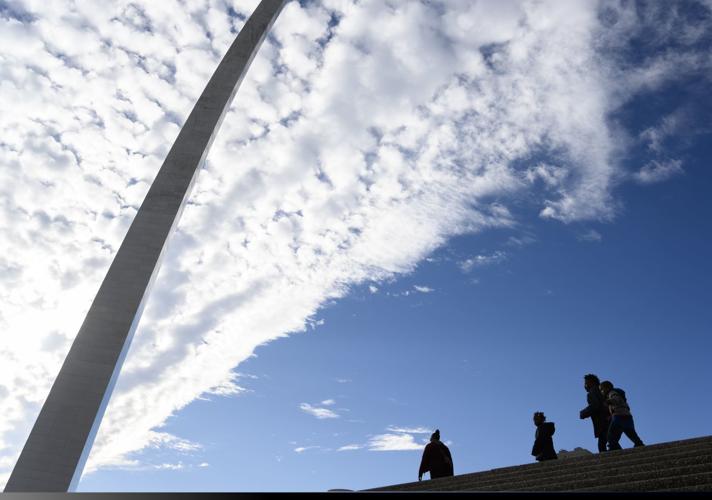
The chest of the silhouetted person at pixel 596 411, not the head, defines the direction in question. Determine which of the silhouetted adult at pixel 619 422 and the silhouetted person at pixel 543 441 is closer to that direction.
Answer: the silhouetted person

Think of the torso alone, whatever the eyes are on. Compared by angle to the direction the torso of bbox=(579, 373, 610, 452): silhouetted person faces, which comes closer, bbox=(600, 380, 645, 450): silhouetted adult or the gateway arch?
the gateway arch

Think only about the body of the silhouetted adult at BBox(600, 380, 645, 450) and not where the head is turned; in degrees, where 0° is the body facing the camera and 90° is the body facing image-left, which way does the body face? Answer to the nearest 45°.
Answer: approximately 90°

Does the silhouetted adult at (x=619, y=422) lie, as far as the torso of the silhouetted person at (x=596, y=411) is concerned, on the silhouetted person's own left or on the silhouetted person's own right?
on the silhouetted person's own left

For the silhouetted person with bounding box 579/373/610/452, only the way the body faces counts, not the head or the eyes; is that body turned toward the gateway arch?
yes

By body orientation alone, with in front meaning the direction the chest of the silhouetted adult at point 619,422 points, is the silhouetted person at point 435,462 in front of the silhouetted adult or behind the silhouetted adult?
in front

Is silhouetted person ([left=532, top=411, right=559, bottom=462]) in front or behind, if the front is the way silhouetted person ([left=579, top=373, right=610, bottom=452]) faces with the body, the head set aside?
in front

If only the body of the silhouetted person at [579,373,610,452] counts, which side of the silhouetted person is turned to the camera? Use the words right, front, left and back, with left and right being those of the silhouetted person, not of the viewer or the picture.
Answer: left
